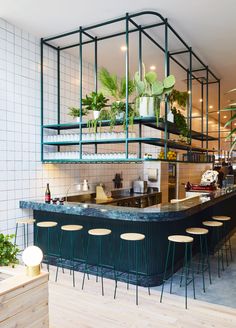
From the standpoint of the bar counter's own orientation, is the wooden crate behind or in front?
in front

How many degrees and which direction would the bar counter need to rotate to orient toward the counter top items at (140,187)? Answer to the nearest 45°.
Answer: approximately 180°

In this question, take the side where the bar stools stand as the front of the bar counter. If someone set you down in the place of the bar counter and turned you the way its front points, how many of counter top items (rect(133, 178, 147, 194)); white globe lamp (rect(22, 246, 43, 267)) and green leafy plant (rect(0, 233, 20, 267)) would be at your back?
1

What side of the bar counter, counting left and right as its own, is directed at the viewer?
front

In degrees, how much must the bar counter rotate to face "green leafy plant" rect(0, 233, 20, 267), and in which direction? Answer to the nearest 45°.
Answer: approximately 45° to its right
